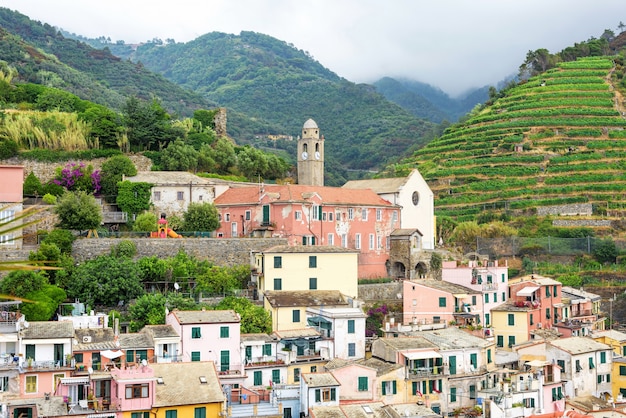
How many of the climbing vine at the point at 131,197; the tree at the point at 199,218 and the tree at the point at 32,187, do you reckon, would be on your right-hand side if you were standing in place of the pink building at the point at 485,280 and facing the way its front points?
3

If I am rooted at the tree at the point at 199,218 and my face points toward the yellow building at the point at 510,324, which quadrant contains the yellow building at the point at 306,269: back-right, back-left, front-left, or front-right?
front-right

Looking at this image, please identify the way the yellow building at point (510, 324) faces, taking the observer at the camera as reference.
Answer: facing the viewer

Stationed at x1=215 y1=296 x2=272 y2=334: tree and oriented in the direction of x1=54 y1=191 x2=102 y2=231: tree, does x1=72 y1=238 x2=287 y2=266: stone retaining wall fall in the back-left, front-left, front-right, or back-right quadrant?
front-right

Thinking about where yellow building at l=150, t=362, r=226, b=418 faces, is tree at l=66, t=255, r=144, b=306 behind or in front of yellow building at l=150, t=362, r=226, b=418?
behind

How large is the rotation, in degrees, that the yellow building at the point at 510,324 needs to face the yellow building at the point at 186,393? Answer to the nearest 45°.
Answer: approximately 45° to its right

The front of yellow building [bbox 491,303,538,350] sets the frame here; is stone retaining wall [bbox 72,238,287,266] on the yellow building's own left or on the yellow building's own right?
on the yellow building's own right

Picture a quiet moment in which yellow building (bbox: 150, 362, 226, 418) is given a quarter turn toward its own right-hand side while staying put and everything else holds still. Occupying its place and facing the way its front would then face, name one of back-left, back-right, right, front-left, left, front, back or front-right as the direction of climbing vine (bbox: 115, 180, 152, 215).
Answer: right

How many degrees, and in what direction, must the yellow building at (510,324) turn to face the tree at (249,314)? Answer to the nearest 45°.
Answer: approximately 45° to its right

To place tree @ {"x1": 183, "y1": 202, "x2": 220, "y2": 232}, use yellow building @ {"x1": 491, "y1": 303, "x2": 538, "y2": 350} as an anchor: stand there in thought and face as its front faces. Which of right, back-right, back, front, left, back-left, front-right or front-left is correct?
right

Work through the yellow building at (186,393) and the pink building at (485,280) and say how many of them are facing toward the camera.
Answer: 2

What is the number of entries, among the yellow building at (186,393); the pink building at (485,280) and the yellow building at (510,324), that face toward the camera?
3

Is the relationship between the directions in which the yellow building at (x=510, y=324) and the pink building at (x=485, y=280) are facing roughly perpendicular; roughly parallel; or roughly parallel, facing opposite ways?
roughly parallel

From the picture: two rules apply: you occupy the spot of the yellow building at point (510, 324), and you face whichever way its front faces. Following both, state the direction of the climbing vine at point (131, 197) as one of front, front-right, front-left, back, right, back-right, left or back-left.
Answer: right
